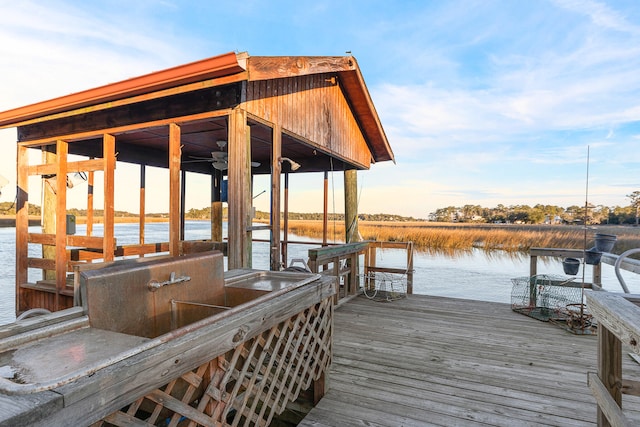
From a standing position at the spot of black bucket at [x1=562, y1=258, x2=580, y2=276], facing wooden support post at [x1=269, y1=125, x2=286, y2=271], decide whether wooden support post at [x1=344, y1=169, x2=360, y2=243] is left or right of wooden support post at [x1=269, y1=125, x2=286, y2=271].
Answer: right

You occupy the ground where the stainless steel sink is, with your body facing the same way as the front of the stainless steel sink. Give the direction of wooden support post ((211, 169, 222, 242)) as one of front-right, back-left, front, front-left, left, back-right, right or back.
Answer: back-left

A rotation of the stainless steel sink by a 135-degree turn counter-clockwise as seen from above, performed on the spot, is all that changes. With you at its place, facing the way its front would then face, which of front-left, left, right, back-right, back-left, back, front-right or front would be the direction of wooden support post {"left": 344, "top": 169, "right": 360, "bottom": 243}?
front-right

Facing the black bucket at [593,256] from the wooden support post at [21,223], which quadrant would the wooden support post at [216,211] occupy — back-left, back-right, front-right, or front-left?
front-left

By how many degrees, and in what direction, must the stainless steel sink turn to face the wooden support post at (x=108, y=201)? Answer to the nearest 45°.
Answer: approximately 135° to its left

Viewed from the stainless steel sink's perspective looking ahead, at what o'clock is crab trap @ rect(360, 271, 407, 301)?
The crab trap is roughly at 9 o'clock from the stainless steel sink.

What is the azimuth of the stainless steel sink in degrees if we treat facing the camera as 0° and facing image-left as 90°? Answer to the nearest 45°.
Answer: approximately 315°

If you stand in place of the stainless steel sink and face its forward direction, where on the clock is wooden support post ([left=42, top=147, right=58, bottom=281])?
The wooden support post is roughly at 7 o'clock from the stainless steel sink.

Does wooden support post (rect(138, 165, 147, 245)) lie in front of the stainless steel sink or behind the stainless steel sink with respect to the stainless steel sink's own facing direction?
behind

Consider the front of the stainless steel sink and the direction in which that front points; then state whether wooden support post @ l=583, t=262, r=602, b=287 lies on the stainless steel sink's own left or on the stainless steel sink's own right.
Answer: on the stainless steel sink's own left
